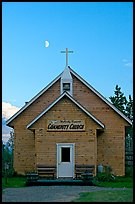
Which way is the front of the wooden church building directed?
toward the camera

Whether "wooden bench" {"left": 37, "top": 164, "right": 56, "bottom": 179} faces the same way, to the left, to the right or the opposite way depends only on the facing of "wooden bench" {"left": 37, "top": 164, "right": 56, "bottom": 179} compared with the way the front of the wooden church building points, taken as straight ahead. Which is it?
the same way

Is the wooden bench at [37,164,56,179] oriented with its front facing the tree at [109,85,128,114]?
no

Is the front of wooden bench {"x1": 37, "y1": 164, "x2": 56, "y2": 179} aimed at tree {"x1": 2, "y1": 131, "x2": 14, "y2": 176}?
no

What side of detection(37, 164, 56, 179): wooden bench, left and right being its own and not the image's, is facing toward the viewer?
front

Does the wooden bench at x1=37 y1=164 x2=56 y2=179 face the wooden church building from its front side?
no

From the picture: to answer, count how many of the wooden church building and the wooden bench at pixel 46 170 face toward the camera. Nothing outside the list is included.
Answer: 2

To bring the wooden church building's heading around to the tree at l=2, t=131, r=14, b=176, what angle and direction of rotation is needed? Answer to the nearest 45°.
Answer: approximately 135° to its right
